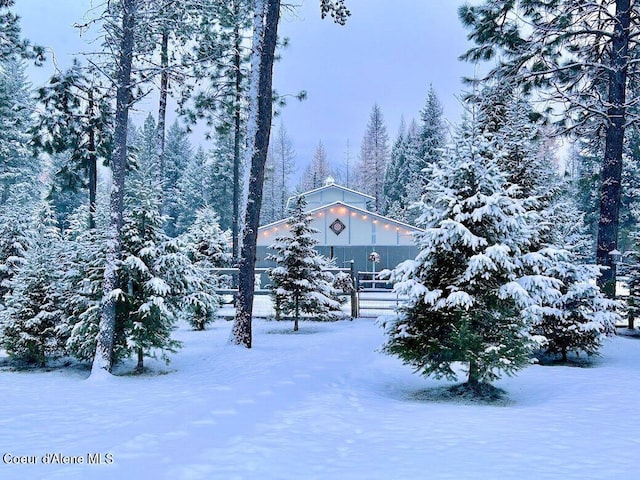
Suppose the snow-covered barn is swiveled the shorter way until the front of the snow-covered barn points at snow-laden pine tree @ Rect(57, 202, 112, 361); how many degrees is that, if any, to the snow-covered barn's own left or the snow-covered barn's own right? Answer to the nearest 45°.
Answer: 0° — it already faces it

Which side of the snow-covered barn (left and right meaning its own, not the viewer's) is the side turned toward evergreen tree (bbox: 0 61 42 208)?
right

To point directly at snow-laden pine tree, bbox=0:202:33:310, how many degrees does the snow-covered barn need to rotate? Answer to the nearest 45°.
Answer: approximately 45° to its right

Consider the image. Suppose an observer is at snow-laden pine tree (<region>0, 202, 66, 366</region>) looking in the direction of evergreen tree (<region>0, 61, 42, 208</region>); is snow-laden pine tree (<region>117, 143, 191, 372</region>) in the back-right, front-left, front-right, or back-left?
back-right

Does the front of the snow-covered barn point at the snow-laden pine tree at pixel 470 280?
yes

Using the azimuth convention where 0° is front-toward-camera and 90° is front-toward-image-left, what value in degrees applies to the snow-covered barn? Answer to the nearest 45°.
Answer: approximately 0°

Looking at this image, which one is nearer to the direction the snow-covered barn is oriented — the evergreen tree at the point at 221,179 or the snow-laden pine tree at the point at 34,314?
the snow-laden pine tree
